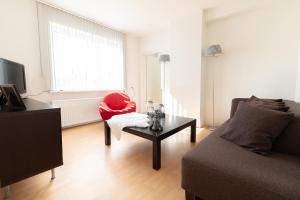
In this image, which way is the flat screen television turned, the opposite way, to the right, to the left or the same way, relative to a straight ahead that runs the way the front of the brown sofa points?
the opposite way

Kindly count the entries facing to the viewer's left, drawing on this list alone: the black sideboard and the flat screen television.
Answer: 0

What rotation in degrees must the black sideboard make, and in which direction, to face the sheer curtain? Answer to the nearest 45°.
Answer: approximately 90° to its left

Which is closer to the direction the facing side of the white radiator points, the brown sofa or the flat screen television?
the brown sofa

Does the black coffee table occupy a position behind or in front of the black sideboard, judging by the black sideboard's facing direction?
in front

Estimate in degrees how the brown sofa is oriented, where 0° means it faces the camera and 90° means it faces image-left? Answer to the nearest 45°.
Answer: approximately 45°

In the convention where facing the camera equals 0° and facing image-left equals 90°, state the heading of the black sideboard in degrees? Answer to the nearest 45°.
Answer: approximately 315°

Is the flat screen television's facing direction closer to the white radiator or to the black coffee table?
the black coffee table

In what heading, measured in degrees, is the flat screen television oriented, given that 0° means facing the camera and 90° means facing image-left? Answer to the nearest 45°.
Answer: approximately 315°

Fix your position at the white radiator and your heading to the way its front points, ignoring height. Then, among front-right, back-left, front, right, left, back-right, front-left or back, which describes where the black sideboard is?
front-right

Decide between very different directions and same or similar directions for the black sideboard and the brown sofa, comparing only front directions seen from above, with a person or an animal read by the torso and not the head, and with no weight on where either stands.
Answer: very different directions
